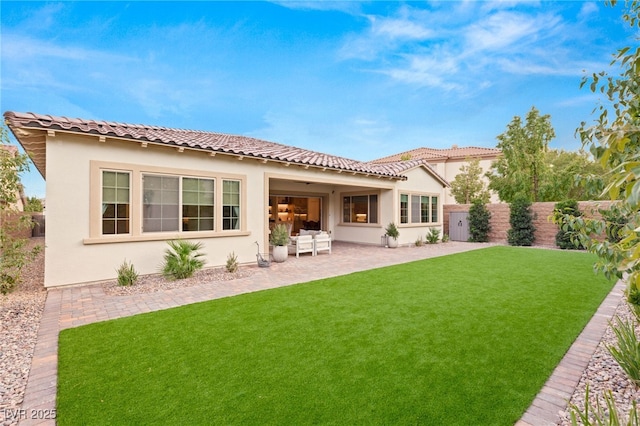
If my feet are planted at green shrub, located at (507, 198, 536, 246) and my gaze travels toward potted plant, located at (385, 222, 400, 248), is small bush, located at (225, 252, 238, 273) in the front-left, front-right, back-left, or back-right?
front-left
